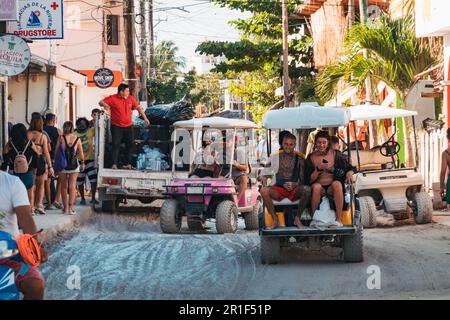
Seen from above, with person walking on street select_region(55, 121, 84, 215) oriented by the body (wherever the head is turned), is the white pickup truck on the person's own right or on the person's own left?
on the person's own right

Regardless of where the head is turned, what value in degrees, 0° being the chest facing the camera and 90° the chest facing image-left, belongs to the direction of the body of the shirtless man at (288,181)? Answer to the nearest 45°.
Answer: approximately 0°

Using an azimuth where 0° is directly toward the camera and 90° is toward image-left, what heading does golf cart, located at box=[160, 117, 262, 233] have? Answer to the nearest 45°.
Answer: approximately 45°

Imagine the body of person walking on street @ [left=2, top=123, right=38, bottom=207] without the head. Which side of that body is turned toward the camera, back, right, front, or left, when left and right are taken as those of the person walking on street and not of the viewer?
back

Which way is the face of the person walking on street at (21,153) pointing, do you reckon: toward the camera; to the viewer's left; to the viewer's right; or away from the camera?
away from the camera

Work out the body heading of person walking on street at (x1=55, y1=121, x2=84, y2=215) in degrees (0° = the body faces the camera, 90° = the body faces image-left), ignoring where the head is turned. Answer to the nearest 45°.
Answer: approximately 180°
